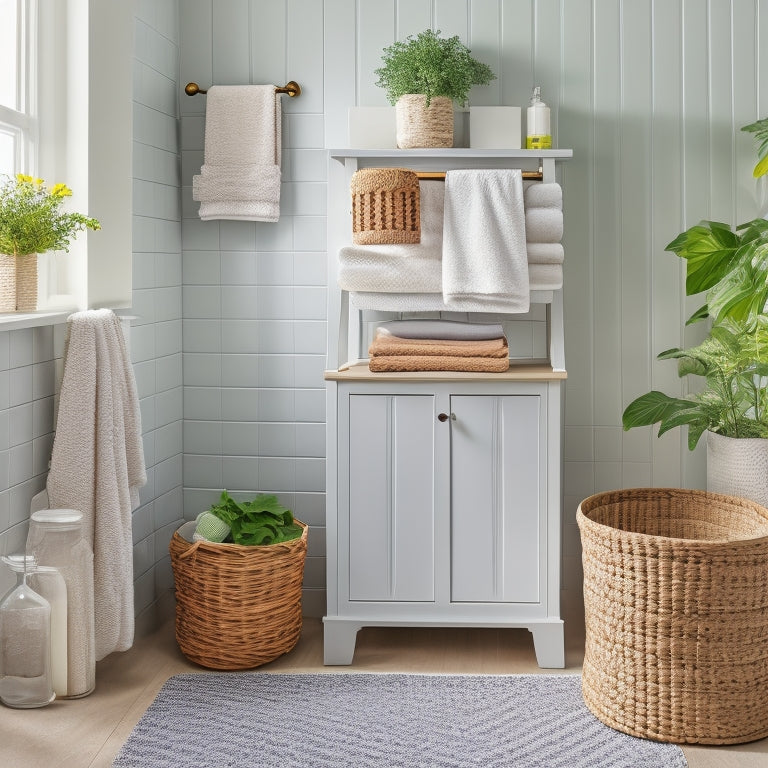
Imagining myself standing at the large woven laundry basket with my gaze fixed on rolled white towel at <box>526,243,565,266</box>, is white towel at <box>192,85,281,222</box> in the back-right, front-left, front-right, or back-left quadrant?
front-left

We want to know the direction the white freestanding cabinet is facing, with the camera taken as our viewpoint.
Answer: facing the viewer

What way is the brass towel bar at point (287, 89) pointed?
toward the camera

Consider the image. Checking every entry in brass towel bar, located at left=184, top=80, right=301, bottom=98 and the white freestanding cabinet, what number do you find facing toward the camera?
2
